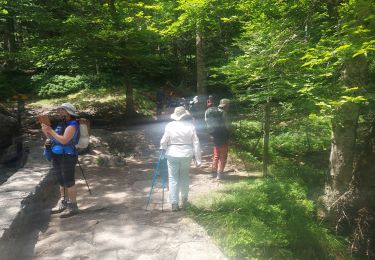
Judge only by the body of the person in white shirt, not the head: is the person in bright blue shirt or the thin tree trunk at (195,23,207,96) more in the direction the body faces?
the thin tree trunk

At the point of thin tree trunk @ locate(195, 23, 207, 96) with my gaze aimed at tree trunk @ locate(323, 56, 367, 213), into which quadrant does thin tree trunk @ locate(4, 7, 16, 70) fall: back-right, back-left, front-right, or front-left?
back-right

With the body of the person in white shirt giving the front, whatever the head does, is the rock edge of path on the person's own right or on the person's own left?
on the person's own left

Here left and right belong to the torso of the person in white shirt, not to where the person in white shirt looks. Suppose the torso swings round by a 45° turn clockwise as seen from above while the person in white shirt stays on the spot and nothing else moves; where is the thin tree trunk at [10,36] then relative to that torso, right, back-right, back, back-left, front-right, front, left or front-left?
left

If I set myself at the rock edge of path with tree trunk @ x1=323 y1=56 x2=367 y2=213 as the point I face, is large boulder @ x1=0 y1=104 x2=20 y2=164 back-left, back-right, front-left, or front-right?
back-left

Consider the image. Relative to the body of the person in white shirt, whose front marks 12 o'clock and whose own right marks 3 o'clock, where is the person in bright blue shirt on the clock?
The person in bright blue shirt is roughly at 9 o'clock from the person in white shirt.

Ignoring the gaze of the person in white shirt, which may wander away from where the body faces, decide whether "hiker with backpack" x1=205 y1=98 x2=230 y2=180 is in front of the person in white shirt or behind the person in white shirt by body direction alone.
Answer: in front

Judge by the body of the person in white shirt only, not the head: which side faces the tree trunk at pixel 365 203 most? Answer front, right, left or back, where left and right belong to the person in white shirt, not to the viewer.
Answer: right

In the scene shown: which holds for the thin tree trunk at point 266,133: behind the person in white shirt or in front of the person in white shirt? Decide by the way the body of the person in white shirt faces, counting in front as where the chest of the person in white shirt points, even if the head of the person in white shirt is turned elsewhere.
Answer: in front

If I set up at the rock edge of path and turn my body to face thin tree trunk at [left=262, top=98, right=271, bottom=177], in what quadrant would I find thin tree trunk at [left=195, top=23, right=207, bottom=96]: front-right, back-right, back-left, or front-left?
front-left

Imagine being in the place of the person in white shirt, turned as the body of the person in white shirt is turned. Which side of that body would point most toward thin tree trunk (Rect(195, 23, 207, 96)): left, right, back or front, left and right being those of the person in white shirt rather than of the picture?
front

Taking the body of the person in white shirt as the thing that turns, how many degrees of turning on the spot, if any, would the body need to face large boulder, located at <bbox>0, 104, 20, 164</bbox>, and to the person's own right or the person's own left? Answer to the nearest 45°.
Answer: approximately 45° to the person's own left

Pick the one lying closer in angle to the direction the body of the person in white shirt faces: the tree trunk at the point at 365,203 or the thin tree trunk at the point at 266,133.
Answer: the thin tree trunk

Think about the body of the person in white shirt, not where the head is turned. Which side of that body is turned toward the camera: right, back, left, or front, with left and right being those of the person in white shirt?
back
